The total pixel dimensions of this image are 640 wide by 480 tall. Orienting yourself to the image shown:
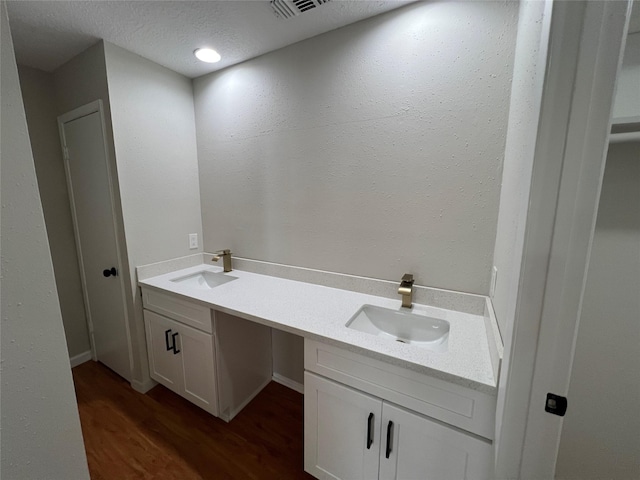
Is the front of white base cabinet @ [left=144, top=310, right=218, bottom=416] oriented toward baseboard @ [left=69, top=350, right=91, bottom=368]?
no

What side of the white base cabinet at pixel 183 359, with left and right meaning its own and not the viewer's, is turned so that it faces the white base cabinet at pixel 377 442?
left

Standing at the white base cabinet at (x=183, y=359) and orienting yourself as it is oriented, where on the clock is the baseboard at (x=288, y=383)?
The baseboard is roughly at 8 o'clock from the white base cabinet.

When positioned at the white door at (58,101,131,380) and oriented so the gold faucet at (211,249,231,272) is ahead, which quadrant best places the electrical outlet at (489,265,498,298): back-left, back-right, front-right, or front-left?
front-right

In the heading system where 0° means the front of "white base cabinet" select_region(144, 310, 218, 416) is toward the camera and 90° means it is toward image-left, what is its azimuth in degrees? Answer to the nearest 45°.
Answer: approximately 45°

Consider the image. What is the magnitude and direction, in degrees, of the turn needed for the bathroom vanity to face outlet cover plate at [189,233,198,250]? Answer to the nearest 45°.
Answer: approximately 90° to its right

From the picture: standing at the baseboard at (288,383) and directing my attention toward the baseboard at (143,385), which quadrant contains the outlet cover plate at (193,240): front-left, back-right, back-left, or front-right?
front-right

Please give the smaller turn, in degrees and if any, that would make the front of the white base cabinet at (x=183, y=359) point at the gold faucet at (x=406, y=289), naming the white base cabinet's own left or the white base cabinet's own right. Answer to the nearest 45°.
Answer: approximately 90° to the white base cabinet's own left

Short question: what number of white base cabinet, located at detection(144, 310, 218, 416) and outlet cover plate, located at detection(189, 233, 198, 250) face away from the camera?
0

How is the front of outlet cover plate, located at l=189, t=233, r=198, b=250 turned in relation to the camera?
facing the viewer and to the right of the viewer
